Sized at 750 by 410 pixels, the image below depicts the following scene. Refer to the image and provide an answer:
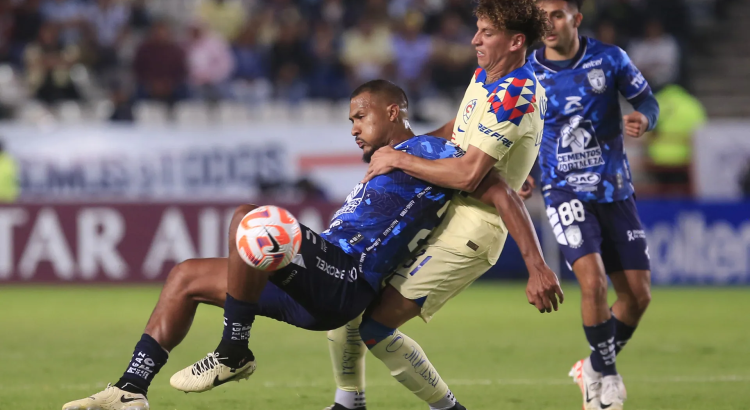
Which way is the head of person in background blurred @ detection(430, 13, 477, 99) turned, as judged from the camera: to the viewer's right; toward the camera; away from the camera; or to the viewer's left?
toward the camera

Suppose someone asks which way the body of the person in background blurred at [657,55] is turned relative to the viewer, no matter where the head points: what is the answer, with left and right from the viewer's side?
facing the viewer

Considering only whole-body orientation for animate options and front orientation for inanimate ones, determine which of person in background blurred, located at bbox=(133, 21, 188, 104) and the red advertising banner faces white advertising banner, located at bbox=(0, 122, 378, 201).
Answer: the person in background blurred

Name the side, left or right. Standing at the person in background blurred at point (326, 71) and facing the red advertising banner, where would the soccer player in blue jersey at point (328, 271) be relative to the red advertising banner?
left

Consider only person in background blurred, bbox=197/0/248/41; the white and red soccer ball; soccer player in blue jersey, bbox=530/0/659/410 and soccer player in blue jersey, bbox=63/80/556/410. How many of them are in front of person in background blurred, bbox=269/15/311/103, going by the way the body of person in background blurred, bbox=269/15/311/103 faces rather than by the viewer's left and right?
3

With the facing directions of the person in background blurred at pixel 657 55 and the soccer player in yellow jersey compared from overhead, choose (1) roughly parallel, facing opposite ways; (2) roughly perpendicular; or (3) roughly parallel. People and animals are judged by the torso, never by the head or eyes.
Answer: roughly perpendicular

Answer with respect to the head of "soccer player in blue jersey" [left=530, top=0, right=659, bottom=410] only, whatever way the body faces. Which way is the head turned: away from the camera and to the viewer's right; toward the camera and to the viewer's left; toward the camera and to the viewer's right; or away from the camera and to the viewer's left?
toward the camera and to the viewer's left

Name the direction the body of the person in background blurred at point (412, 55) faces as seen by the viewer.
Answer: toward the camera

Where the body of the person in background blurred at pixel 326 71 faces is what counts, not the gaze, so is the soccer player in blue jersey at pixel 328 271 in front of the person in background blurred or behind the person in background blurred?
in front

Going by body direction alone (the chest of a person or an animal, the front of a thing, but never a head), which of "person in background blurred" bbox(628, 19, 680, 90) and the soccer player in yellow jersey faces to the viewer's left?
the soccer player in yellow jersey

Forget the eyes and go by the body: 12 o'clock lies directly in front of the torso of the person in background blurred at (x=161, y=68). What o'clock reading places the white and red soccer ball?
The white and red soccer ball is roughly at 12 o'clock from the person in background blurred.

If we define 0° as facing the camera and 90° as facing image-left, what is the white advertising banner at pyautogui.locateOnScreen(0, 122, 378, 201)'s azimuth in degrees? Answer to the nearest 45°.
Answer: approximately 0°

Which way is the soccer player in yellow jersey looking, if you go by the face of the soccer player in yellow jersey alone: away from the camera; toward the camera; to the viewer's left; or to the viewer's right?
to the viewer's left

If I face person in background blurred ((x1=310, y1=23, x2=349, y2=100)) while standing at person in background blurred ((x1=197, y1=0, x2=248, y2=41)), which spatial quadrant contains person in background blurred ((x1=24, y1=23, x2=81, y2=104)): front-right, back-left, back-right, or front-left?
back-right

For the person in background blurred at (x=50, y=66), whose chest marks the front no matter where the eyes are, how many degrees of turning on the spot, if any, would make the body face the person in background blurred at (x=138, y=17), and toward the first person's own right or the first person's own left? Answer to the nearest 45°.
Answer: approximately 135° to the first person's own left

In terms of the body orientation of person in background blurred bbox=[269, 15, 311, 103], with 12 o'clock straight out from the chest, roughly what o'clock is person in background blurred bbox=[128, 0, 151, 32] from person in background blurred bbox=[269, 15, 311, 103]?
person in background blurred bbox=[128, 0, 151, 32] is roughly at 4 o'clock from person in background blurred bbox=[269, 15, 311, 103].

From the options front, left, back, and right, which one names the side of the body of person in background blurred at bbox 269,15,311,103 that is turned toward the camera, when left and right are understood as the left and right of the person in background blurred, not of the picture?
front
